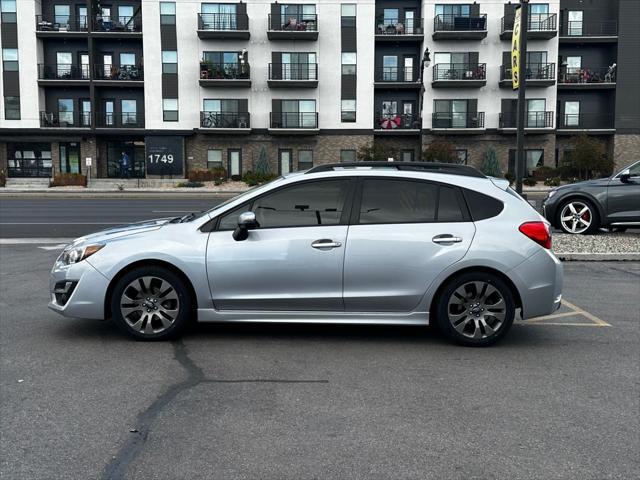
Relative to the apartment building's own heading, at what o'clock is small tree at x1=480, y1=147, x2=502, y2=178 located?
The small tree is roughly at 9 o'clock from the apartment building.

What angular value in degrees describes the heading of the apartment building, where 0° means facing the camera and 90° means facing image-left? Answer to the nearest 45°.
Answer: approximately 0°

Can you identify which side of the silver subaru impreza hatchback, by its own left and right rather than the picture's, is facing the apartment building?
right

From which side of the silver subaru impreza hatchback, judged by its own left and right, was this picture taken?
left

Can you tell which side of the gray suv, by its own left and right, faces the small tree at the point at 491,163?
right

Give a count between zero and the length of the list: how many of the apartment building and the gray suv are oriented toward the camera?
1

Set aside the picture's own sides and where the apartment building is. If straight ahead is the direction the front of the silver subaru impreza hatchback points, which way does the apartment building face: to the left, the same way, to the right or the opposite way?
to the left

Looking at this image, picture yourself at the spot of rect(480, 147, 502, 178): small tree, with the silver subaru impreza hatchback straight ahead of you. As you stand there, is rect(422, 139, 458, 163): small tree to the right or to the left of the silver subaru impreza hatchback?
right

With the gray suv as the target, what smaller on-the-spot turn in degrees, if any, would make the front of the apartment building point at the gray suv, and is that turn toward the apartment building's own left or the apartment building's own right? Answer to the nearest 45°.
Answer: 0° — it already faces it

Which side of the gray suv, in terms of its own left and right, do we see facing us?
left
